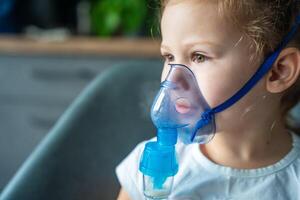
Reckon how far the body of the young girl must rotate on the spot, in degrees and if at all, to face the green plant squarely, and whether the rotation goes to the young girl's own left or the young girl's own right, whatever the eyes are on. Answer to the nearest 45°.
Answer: approximately 135° to the young girl's own right

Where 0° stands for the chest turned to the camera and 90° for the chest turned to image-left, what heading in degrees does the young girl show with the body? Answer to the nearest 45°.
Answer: approximately 45°
